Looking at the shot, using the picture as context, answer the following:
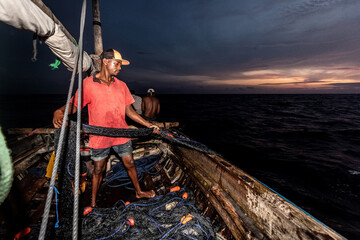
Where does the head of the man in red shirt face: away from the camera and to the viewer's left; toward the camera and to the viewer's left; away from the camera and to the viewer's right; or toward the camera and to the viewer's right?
toward the camera and to the viewer's right

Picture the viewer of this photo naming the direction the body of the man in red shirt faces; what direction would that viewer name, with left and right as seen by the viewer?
facing the viewer and to the right of the viewer
